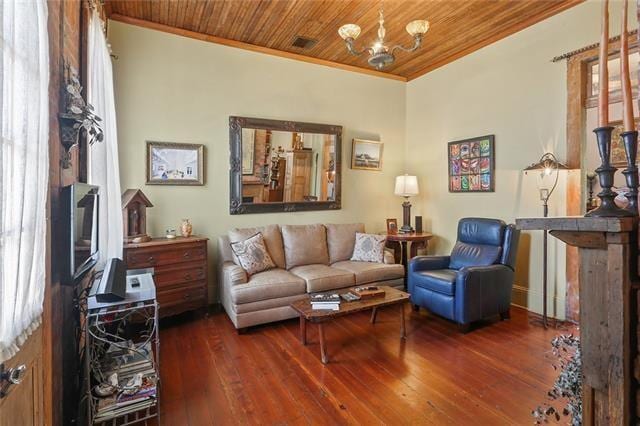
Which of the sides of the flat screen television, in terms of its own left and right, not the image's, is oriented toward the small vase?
left

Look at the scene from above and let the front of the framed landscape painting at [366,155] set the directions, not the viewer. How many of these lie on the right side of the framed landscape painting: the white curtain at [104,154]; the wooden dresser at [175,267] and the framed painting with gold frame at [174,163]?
3

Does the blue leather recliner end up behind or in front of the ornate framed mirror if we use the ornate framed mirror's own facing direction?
in front

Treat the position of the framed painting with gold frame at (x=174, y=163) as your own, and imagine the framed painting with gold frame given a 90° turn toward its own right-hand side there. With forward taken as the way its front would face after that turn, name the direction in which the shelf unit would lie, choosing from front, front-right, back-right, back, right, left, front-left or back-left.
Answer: left

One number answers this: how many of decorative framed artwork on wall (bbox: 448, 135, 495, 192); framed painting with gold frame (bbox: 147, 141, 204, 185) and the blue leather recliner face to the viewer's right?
0

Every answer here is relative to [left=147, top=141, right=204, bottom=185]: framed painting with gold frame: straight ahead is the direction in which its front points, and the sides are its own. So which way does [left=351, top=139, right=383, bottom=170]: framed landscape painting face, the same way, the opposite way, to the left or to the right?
the same way

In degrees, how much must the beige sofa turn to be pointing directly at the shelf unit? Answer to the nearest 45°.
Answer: approximately 90° to its right

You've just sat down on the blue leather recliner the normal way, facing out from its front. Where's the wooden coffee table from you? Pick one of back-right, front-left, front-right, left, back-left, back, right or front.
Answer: front

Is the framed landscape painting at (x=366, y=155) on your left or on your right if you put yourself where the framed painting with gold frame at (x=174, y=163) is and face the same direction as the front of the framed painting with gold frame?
on your left

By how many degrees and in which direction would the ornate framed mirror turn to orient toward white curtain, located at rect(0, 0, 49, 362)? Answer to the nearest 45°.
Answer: approximately 45° to its right

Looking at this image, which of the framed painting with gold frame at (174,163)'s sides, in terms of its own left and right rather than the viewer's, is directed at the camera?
front

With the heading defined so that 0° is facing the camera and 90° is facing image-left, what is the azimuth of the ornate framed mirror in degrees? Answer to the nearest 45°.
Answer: approximately 315°

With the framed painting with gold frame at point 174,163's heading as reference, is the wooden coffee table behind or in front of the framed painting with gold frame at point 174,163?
in front

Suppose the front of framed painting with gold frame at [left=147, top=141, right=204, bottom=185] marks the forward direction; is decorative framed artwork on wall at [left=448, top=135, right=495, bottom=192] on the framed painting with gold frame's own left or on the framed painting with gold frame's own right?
on the framed painting with gold frame's own left

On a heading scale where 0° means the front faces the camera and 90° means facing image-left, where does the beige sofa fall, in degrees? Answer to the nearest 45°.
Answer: approximately 315°
